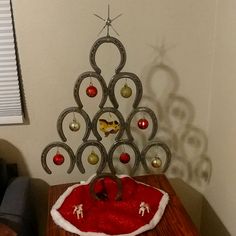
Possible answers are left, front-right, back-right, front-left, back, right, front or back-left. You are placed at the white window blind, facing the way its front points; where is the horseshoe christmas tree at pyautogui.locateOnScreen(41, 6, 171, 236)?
front-left

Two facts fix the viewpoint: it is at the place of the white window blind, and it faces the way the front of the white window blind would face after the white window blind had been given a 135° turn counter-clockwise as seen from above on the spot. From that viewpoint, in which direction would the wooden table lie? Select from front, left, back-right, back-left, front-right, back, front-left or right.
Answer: right

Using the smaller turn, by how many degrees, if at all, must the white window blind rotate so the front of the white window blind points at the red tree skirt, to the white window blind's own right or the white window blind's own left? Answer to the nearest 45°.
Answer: approximately 45° to the white window blind's own left

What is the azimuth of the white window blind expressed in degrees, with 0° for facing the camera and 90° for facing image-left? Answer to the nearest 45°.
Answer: approximately 0°
